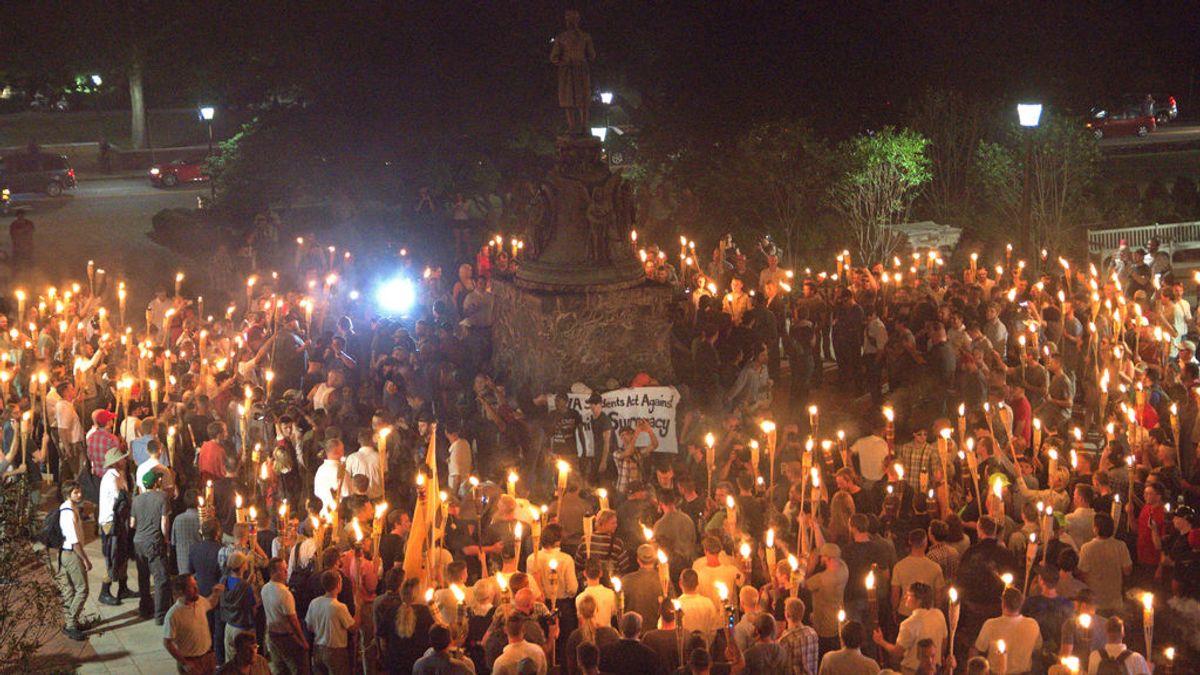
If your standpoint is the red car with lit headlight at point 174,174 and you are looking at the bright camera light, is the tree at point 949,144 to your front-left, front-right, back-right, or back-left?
front-left

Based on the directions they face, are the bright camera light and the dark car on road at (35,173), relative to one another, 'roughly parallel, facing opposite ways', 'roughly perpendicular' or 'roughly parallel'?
roughly perpendicular

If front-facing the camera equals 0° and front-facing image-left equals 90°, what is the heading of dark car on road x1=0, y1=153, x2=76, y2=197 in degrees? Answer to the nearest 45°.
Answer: approximately 90°

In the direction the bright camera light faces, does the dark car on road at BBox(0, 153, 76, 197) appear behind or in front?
behind

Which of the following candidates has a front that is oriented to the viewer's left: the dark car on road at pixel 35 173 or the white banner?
the dark car on road

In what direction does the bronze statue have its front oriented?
toward the camera

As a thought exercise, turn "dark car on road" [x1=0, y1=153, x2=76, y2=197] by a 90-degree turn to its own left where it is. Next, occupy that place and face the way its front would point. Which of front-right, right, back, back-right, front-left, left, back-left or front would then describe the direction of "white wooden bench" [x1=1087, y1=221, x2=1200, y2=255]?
front-left

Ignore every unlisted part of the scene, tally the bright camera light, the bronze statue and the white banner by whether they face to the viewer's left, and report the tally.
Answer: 0

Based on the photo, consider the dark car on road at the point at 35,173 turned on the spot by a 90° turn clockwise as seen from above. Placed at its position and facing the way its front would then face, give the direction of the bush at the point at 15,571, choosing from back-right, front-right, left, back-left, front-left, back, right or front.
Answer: back

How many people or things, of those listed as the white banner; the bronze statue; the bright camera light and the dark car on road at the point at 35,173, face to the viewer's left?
1

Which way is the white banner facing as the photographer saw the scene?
facing the viewer
